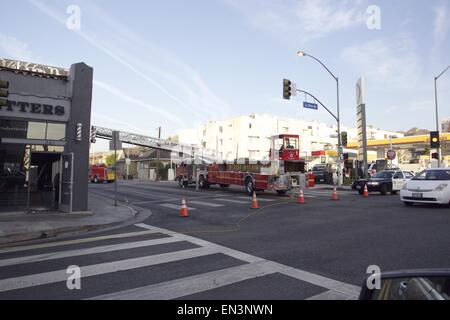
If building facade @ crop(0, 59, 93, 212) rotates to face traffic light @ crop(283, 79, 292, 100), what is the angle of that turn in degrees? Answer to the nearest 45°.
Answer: approximately 90° to its left

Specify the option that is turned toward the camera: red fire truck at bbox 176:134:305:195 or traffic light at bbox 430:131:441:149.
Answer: the traffic light

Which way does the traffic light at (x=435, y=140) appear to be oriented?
toward the camera

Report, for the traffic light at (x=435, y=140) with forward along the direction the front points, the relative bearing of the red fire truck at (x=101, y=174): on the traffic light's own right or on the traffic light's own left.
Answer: on the traffic light's own right

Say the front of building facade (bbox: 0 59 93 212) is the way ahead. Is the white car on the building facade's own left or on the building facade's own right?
on the building facade's own left

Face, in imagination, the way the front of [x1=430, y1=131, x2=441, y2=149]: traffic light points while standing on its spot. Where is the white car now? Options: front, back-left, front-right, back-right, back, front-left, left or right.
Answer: front

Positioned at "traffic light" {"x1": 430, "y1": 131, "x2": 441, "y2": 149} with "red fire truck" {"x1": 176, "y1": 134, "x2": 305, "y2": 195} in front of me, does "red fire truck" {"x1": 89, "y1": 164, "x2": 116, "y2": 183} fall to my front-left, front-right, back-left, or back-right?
front-right

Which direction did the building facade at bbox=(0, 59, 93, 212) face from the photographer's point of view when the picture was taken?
facing the viewer
